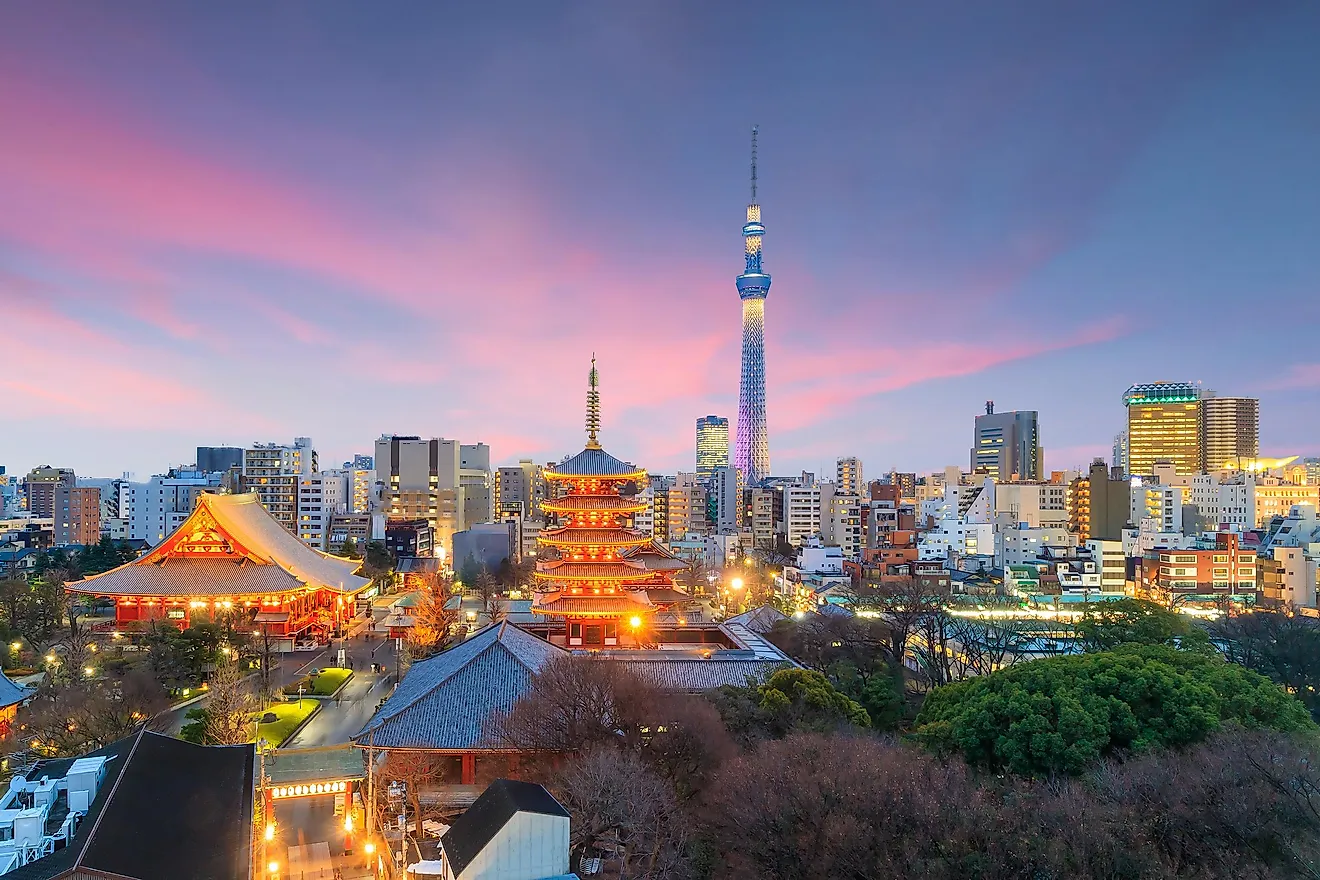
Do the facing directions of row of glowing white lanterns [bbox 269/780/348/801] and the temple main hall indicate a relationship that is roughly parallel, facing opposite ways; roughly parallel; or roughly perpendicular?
roughly perpendicular

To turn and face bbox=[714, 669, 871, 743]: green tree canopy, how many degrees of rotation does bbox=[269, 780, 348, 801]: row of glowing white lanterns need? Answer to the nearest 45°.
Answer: approximately 90° to its left

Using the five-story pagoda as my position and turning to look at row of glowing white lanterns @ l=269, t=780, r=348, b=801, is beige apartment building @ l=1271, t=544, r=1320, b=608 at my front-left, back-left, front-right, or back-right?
back-left

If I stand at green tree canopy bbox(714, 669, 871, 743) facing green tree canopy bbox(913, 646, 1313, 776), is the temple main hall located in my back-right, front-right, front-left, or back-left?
back-left

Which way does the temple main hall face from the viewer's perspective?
to the viewer's right

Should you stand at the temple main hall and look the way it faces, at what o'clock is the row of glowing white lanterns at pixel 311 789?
The row of glowing white lanterns is roughly at 3 o'clock from the temple main hall.

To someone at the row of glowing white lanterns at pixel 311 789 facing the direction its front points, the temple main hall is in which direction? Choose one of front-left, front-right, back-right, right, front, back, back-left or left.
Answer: back

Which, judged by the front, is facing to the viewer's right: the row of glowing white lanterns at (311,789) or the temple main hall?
the temple main hall
